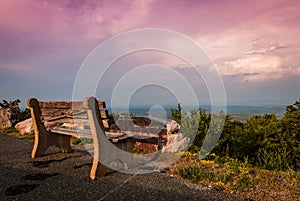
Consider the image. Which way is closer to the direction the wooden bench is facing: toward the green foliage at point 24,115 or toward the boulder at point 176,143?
the boulder

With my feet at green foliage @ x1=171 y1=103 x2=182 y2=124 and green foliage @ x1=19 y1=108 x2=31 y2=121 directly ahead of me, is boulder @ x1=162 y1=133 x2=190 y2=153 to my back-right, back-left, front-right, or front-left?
back-left

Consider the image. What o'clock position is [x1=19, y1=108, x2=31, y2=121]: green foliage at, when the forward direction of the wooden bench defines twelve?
The green foliage is roughly at 10 o'clock from the wooden bench.

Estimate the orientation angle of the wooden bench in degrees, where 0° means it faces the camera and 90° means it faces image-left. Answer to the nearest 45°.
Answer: approximately 225°

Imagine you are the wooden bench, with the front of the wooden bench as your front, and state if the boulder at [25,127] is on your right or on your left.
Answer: on your left
